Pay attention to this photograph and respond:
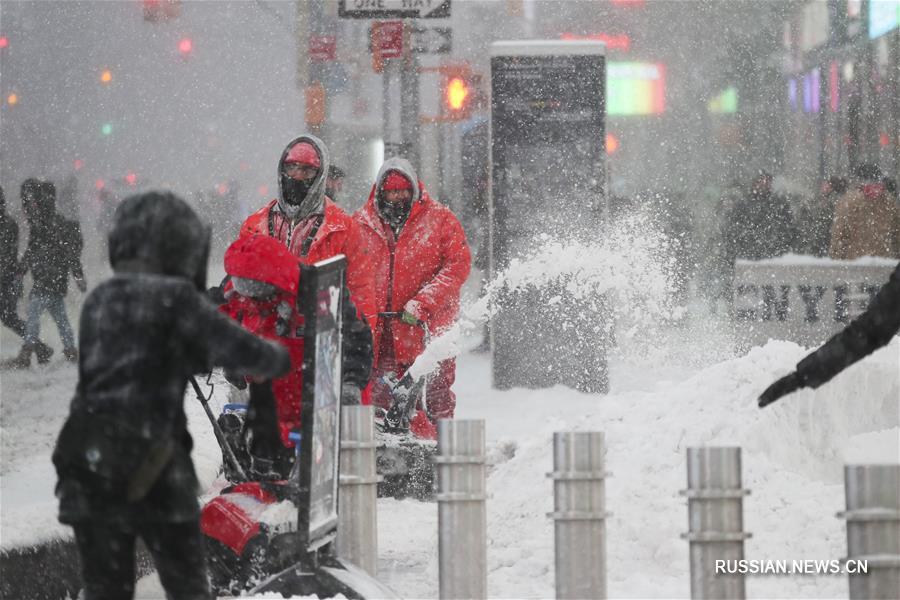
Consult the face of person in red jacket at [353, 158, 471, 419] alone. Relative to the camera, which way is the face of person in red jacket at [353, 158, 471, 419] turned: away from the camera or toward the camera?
toward the camera

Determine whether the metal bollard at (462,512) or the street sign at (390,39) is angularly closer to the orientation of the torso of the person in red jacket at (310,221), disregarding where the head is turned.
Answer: the metal bollard

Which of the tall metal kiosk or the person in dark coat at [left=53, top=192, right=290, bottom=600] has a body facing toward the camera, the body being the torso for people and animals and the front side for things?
the tall metal kiosk

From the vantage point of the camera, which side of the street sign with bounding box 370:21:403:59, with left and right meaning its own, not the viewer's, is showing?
front

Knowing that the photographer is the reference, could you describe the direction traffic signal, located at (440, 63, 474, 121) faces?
facing the viewer

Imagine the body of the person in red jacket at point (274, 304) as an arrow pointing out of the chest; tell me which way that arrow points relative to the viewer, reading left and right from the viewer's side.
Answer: facing the viewer and to the left of the viewer

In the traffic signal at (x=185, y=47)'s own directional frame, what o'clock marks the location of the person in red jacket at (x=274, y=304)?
The person in red jacket is roughly at 12 o'clock from the traffic signal.

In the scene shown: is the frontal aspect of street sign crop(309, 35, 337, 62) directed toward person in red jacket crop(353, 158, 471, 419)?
yes

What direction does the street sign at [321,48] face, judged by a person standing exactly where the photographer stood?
facing the viewer

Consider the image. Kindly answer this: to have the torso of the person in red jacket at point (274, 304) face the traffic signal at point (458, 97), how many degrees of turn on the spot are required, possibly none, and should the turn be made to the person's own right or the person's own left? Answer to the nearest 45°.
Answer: approximately 135° to the person's own right

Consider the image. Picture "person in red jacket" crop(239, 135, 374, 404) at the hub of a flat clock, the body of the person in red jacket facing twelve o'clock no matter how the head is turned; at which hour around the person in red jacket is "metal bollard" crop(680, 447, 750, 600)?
The metal bollard is roughly at 11 o'clock from the person in red jacket.

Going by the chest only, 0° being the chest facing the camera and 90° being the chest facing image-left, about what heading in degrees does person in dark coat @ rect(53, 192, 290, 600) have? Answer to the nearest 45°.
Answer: approximately 225°

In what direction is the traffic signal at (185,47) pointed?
toward the camera

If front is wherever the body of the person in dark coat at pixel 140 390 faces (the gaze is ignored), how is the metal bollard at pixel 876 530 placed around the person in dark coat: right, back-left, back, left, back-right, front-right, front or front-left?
front-right

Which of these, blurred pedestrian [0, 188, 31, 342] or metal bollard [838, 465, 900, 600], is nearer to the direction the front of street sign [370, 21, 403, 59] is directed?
the metal bollard

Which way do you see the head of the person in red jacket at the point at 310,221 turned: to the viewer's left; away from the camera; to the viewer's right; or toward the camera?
toward the camera
